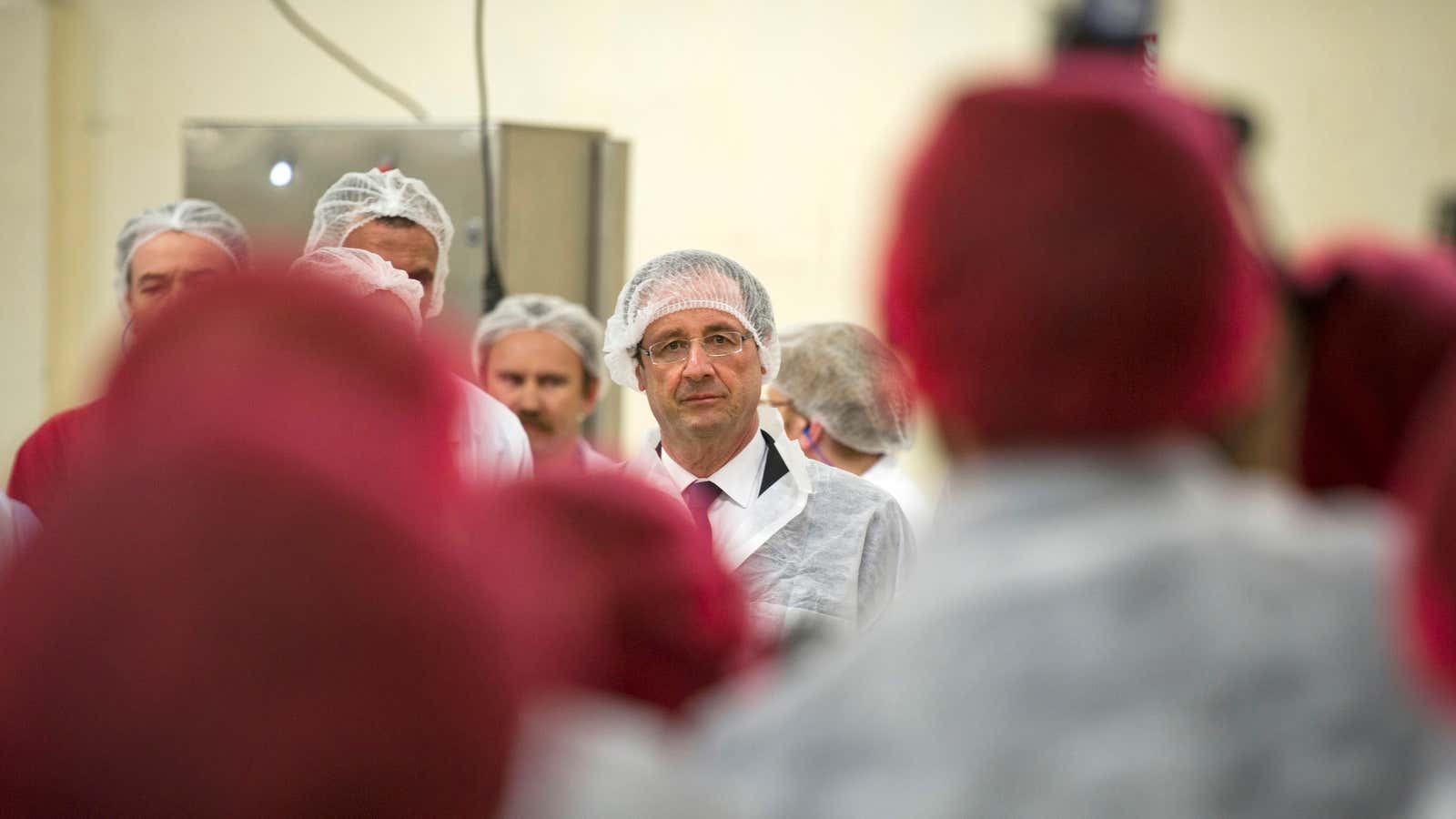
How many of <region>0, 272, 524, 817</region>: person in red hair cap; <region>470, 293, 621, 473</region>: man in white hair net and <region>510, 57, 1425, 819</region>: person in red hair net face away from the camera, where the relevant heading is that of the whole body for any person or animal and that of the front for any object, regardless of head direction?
2

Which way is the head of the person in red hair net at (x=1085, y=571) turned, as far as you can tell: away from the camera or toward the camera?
away from the camera

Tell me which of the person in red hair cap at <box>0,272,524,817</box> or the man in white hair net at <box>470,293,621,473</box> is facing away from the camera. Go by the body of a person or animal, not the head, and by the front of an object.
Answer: the person in red hair cap

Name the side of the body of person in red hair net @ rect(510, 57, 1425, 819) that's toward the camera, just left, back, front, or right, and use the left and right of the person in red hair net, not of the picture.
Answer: back

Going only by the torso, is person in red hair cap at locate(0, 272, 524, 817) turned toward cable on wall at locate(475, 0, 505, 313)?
yes

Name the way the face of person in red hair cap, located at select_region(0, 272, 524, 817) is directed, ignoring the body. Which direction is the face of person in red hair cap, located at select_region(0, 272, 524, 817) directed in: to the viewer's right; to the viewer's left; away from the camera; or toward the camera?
away from the camera

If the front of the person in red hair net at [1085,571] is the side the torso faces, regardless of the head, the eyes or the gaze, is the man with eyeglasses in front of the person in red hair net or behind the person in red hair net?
in front

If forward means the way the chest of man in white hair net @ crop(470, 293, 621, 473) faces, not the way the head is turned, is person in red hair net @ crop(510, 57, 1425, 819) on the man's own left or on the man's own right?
on the man's own left

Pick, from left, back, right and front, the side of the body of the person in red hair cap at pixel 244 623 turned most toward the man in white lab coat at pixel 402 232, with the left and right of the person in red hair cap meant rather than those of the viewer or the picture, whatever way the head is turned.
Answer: front

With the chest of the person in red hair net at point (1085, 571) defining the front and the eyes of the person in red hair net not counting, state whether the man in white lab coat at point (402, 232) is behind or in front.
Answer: in front

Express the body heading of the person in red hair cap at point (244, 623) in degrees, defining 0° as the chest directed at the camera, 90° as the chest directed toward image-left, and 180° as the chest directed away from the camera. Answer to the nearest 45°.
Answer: approximately 180°
